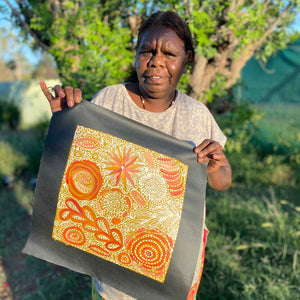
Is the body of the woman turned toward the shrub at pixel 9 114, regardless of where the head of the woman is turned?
no

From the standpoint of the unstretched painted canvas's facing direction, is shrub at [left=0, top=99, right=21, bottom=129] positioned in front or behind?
behind

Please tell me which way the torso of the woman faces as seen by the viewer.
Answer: toward the camera

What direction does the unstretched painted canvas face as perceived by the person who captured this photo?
facing the viewer

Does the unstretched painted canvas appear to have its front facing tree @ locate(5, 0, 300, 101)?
no

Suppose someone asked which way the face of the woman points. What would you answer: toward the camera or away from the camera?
toward the camera

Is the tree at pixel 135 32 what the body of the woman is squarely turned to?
no
